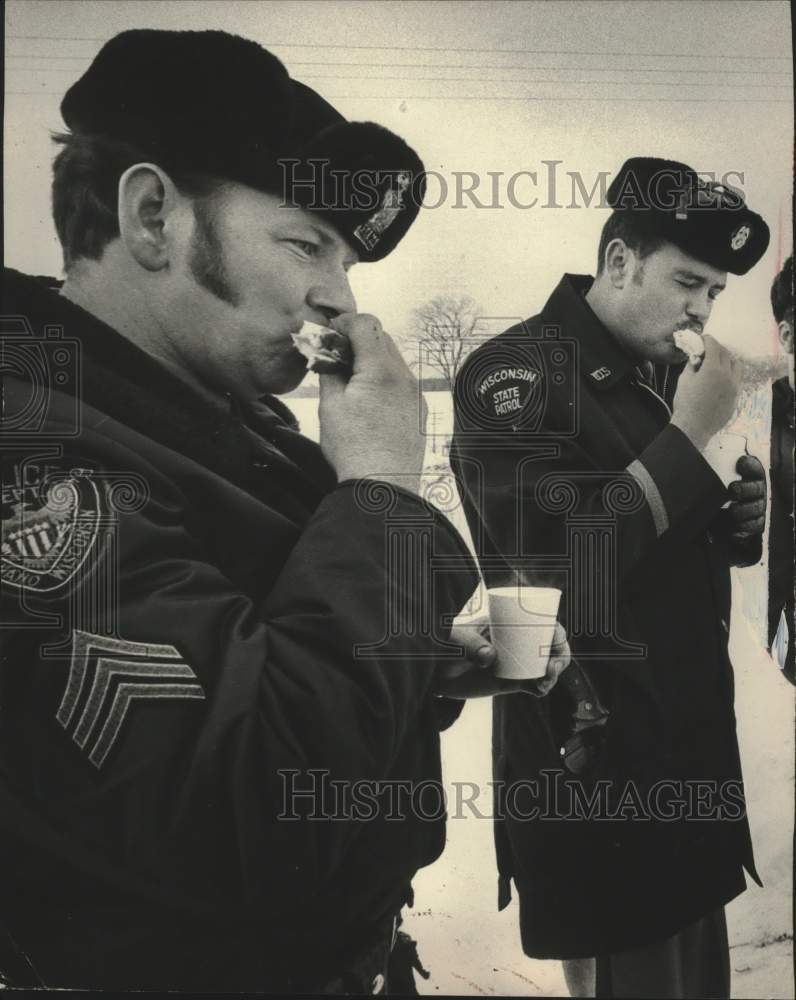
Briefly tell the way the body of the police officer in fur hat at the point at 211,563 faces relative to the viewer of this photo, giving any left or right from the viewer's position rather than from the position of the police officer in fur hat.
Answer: facing to the right of the viewer
